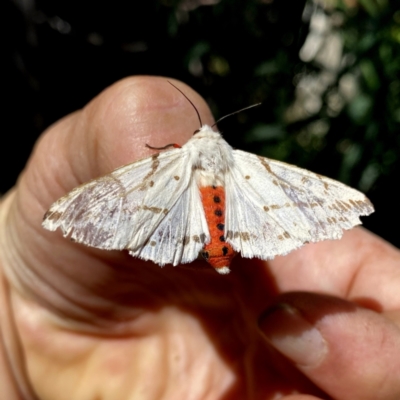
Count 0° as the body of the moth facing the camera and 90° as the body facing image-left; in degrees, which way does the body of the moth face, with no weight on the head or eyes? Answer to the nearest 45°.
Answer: approximately 180°
